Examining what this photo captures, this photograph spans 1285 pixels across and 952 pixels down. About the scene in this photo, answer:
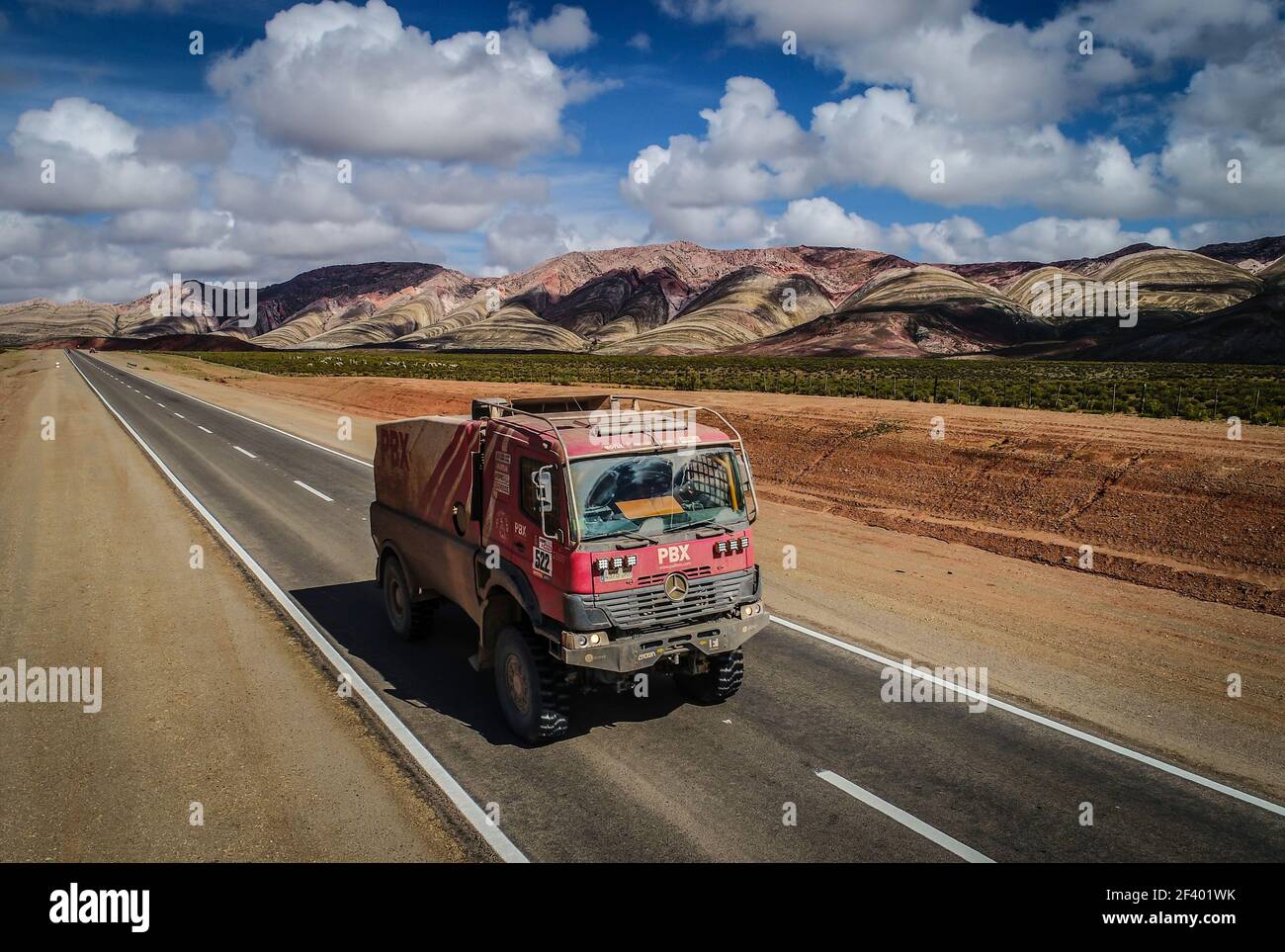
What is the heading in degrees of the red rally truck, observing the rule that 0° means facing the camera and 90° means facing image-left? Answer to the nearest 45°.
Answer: approximately 315°
